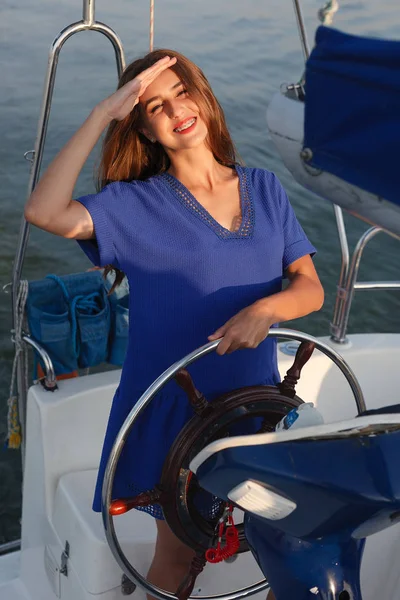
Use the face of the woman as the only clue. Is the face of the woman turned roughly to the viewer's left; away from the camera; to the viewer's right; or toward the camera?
toward the camera
